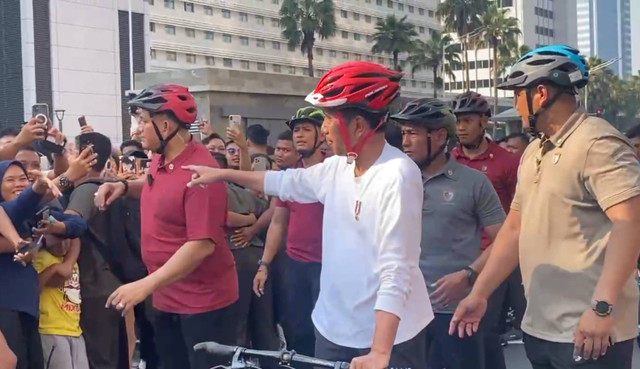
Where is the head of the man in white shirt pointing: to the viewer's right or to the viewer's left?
to the viewer's left

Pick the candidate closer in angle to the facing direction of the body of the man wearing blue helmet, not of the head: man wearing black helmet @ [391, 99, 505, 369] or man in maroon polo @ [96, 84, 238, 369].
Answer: the man in maroon polo

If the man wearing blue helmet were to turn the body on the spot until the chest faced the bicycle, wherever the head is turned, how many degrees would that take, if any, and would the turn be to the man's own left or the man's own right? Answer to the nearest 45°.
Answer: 0° — they already face it

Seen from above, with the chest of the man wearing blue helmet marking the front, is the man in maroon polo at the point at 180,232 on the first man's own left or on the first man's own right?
on the first man's own right

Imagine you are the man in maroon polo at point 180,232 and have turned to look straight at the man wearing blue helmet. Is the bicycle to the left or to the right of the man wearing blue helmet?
right

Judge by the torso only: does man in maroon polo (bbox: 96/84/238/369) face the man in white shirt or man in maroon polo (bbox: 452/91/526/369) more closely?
the man in white shirt

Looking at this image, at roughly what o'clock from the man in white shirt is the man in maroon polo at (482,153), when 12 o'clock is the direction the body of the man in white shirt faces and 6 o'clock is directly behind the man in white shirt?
The man in maroon polo is roughly at 5 o'clock from the man in white shirt.

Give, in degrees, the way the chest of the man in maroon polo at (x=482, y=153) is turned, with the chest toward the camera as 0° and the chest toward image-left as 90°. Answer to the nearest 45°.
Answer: approximately 45°

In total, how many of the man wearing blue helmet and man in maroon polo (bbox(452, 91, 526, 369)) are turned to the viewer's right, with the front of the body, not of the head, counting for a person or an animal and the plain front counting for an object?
0
